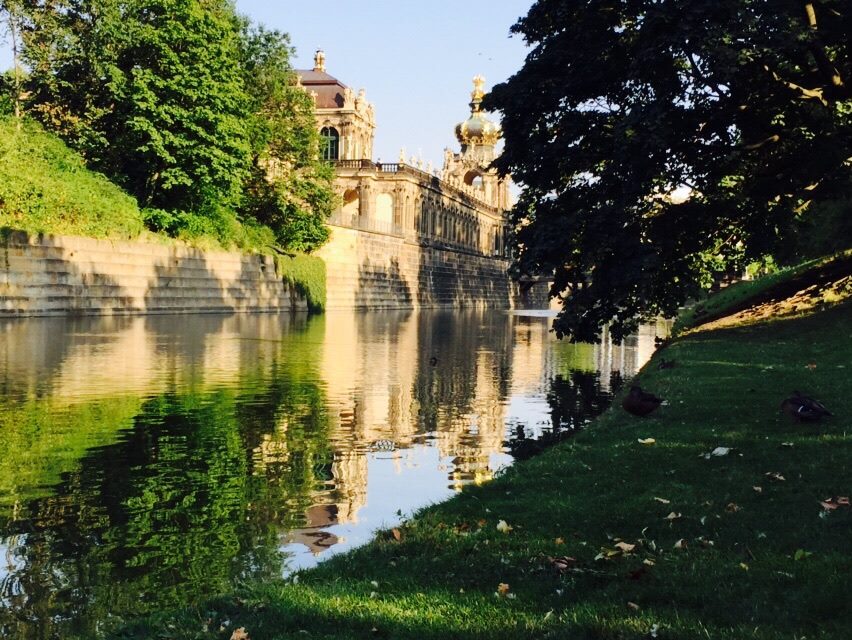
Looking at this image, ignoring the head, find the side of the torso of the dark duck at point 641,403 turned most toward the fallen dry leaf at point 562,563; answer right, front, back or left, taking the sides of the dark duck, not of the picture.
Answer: left

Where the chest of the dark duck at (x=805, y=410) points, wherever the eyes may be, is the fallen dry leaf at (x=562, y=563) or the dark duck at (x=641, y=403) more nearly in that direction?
the dark duck

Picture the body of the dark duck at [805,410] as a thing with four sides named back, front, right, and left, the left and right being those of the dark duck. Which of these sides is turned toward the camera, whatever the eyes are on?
left

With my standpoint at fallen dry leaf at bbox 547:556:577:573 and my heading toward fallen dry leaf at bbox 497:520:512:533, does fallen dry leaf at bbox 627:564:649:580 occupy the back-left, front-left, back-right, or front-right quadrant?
back-right

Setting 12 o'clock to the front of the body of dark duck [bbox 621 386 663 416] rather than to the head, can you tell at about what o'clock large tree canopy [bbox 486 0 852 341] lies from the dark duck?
The large tree canopy is roughly at 3 o'clock from the dark duck.

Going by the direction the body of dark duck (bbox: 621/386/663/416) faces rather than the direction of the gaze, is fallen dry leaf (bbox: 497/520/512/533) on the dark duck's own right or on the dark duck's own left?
on the dark duck's own left

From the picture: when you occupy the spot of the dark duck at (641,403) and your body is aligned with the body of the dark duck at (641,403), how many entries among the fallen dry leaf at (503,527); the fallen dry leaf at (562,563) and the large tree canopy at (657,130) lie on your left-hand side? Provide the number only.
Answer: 2

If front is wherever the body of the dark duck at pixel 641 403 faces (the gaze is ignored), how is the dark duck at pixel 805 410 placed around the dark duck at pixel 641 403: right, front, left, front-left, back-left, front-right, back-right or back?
back-left

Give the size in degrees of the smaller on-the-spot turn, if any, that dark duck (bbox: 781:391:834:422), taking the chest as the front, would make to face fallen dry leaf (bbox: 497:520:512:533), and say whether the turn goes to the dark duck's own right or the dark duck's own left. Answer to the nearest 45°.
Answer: approximately 45° to the dark duck's own left

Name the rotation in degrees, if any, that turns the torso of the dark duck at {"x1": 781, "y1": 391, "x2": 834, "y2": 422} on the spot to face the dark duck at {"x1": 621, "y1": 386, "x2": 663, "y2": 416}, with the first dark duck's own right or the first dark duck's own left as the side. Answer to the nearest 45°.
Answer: approximately 45° to the first dark duck's own right

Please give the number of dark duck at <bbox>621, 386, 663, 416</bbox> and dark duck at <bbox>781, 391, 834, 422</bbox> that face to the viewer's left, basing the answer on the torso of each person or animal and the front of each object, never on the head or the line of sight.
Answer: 2

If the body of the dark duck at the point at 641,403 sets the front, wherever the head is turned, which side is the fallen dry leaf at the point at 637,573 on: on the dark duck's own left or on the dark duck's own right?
on the dark duck's own left

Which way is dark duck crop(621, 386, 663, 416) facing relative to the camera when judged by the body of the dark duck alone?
to the viewer's left

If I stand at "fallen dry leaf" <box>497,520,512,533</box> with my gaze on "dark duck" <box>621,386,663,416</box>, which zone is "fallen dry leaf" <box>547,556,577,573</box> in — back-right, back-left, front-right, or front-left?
back-right
